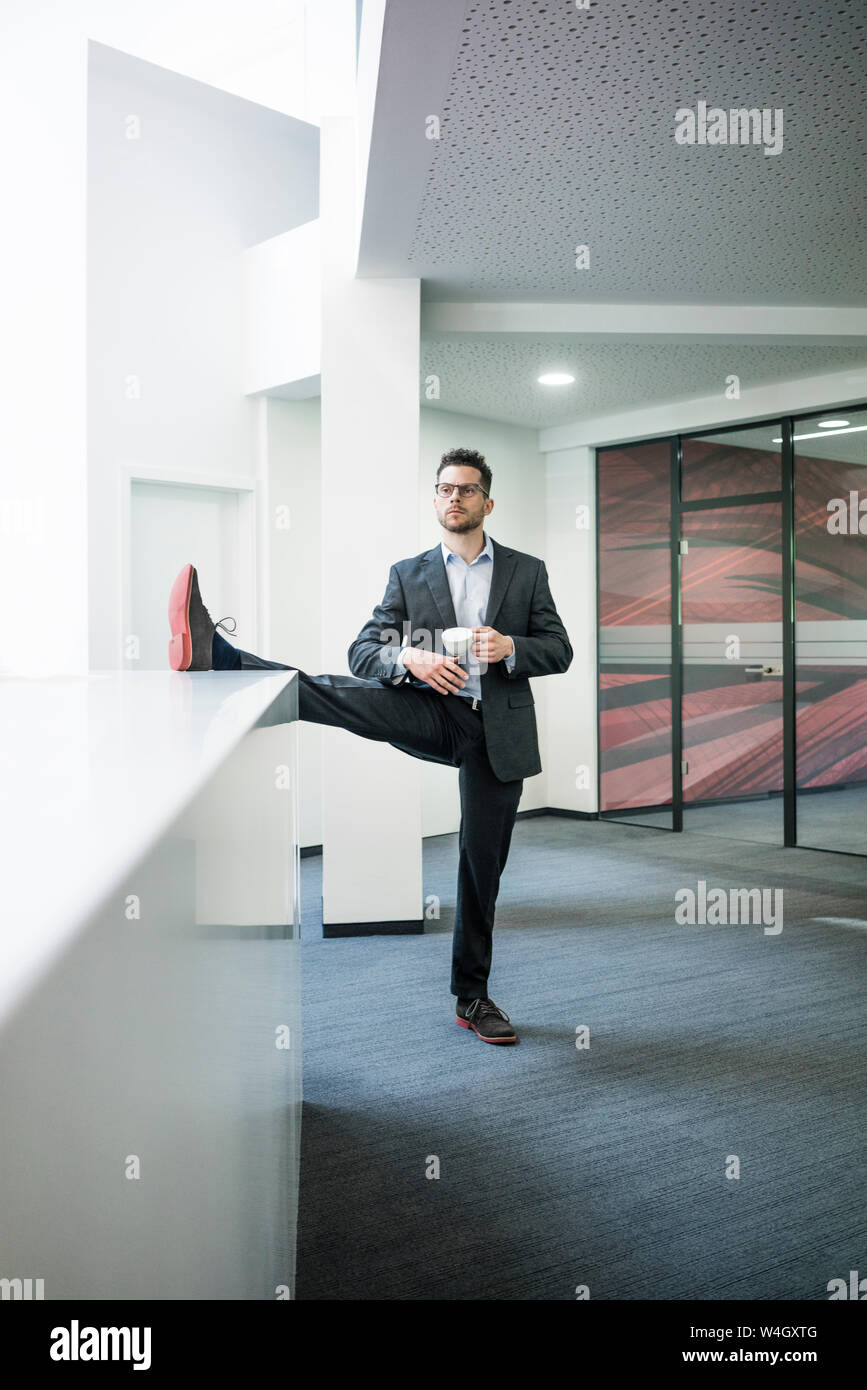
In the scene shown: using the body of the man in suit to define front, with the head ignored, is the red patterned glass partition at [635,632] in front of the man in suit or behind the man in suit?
behind

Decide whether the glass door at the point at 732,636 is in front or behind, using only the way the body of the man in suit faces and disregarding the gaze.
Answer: behind

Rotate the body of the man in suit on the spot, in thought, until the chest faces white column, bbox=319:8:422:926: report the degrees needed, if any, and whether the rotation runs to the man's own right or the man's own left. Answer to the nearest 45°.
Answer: approximately 180°

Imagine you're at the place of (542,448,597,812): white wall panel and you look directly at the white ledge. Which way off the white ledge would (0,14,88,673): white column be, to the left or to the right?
right

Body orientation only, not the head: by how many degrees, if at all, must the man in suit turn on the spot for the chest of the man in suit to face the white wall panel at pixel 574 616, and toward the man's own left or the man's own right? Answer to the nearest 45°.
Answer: approximately 180°

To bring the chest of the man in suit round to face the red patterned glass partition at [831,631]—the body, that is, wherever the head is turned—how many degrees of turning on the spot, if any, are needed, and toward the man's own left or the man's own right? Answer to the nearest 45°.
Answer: approximately 135° to the man's own left

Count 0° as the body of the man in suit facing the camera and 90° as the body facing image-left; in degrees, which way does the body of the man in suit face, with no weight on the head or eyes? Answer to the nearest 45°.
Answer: approximately 0°

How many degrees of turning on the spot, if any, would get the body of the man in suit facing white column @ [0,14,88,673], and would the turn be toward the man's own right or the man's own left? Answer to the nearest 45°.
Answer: approximately 135° to the man's own right
